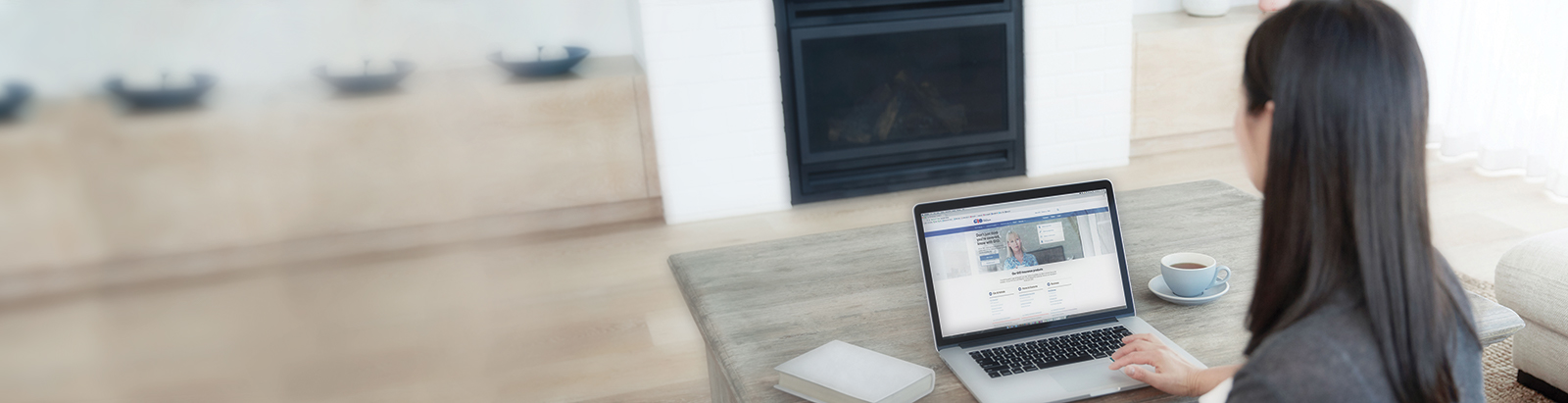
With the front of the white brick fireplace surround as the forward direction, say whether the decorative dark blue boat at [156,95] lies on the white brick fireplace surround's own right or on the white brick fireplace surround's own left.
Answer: on the white brick fireplace surround's own right

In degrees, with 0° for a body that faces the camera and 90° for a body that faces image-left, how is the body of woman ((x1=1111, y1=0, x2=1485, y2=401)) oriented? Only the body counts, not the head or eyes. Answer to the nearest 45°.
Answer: approximately 135°

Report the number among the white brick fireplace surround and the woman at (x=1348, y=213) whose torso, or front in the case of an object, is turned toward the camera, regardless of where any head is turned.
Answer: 1

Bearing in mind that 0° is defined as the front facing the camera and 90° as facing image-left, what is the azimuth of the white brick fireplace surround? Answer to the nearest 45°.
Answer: approximately 0°

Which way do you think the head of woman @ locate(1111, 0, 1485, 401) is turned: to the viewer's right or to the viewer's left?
to the viewer's left

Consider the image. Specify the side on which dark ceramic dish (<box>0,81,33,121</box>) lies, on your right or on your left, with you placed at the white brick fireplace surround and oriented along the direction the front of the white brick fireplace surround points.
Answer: on your right

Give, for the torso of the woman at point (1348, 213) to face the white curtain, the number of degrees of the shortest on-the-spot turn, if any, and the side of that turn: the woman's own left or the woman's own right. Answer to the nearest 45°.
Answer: approximately 45° to the woman's own right

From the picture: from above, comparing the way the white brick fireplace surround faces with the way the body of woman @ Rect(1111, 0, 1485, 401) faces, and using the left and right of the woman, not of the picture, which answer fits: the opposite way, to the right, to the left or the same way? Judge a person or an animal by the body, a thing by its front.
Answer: the opposite way

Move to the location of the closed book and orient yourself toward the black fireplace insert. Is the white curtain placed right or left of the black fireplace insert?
right
